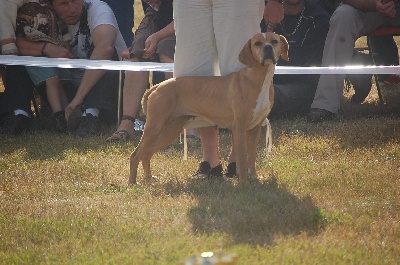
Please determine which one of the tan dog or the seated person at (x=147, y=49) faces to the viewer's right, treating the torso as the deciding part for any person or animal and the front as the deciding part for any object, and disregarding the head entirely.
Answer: the tan dog

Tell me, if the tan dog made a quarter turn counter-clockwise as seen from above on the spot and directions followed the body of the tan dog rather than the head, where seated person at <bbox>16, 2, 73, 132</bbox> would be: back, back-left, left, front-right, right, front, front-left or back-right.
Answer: front-left

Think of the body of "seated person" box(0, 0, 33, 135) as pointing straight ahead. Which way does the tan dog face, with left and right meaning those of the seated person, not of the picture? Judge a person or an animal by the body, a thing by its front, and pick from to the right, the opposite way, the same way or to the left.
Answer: to the left

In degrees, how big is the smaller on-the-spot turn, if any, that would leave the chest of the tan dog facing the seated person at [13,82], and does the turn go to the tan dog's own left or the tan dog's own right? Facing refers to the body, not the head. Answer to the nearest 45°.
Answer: approximately 135° to the tan dog's own left

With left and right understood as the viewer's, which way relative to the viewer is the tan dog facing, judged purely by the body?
facing to the right of the viewer

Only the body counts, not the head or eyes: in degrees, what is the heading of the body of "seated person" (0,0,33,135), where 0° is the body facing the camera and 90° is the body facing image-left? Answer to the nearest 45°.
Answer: approximately 0°

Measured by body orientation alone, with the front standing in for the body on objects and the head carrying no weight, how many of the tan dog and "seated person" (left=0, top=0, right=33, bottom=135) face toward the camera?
1

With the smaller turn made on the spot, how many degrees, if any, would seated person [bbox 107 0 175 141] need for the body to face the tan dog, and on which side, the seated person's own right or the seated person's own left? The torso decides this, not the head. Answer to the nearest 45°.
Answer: approximately 45° to the seated person's own left

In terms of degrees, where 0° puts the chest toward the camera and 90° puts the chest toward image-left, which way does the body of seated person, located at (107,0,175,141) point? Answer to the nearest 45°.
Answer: approximately 45°

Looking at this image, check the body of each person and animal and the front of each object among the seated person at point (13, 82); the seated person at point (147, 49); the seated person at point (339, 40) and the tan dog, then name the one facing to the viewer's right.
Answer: the tan dog
